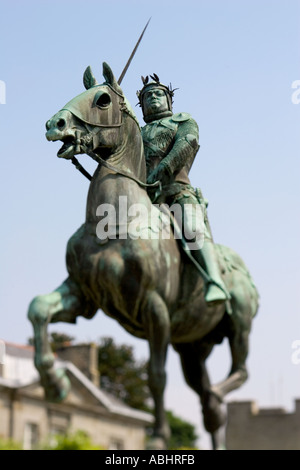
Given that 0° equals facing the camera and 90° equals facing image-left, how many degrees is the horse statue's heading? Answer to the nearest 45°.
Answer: approximately 45°
